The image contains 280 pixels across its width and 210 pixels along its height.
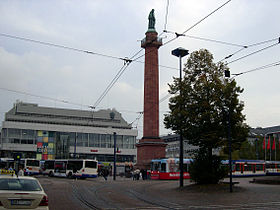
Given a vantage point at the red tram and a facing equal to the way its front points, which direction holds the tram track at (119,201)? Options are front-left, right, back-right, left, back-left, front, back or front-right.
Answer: front-left

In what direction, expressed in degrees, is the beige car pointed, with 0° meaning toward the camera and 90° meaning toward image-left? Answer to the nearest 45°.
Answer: approximately 180°

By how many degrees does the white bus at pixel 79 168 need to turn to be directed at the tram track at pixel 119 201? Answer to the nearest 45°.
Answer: approximately 135° to its left

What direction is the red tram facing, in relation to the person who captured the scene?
facing the viewer and to the left of the viewer

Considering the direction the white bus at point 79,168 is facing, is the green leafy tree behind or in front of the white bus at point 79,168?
behind

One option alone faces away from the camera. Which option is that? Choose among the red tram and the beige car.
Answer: the beige car

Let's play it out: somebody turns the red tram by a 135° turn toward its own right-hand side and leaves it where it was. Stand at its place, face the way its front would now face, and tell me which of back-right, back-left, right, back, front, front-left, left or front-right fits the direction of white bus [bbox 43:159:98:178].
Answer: left

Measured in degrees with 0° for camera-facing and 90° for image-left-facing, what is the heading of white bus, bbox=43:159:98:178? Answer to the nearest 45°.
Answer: approximately 135°

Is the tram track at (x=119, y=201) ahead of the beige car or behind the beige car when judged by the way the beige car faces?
ahead

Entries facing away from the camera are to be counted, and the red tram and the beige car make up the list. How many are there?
1
